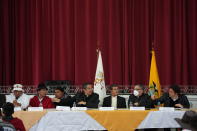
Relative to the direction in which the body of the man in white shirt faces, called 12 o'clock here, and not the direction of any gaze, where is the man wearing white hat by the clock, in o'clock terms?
The man wearing white hat is roughly at 3 o'clock from the man in white shirt.

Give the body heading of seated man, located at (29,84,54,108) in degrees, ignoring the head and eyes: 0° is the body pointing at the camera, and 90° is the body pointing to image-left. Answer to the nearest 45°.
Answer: approximately 0°

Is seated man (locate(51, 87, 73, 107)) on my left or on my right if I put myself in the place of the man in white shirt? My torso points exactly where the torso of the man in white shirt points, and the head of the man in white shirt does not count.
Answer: on my right

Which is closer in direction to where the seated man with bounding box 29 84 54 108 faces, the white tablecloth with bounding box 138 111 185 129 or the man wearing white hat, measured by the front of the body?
the white tablecloth

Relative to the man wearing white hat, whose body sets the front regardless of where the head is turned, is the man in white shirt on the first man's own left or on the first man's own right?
on the first man's own left

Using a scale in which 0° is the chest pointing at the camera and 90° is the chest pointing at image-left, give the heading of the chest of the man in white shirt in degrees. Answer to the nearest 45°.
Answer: approximately 0°

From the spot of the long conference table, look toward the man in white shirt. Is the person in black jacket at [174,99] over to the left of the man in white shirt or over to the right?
right

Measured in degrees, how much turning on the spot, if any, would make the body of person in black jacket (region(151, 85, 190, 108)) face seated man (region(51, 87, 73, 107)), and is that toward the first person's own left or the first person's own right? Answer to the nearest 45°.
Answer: approximately 45° to the first person's own right

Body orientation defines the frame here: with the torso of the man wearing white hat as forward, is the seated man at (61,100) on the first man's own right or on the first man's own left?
on the first man's own left
